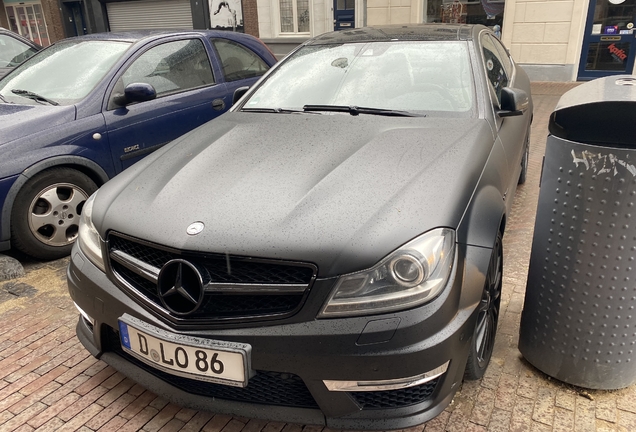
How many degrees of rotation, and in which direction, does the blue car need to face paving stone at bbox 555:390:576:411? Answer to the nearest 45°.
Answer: approximately 90° to its left

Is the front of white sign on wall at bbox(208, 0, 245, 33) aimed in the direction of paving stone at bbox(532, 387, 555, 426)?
yes

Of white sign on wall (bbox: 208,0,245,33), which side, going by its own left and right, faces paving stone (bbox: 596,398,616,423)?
front

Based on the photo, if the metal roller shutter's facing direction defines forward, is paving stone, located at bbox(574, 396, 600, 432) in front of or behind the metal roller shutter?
in front

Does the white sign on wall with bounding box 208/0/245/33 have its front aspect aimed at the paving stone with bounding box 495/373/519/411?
yes

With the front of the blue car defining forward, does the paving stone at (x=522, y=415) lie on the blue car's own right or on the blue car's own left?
on the blue car's own left

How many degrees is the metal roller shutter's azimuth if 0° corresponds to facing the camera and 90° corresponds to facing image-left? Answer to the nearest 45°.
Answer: approximately 0°

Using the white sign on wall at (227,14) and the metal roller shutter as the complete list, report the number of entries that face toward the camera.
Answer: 2

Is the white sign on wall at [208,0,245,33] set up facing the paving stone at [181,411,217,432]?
yes

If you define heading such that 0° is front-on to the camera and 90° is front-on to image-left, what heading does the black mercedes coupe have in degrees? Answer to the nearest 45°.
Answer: approximately 45°
